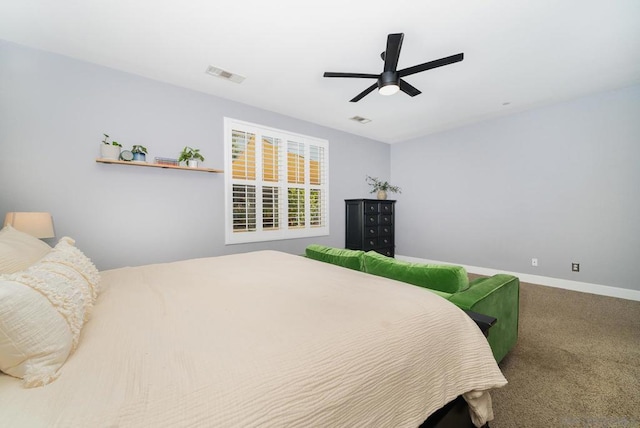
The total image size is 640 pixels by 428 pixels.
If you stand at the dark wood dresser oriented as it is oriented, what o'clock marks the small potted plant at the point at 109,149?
The small potted plant is roughly at 3 o'clock from the dark wood dresser.

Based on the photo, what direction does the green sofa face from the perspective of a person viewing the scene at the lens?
facing away from the viewer and to the right of the viewer

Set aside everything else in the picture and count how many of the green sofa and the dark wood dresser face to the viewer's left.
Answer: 0

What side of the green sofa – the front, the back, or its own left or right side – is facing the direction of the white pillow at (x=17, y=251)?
back

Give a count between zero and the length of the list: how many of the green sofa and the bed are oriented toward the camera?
0

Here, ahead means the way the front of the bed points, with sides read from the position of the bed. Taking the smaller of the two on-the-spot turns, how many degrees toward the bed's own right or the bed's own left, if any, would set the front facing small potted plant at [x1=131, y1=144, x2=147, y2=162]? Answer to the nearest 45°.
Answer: approximately 90° to the bed's own left

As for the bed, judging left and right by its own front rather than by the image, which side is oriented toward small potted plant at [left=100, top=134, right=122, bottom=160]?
left

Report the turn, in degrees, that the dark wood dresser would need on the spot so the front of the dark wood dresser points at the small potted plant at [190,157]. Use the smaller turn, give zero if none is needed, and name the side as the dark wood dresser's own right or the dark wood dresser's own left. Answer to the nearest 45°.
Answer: approximately 90° to the dark wood dresser's own right

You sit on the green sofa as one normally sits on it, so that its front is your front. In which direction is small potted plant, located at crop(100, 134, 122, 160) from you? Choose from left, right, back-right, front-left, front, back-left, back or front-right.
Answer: back-left

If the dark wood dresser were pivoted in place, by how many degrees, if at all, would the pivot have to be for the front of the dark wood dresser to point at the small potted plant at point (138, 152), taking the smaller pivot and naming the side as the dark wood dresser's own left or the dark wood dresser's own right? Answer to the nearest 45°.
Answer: approximately 90° to the dark wood dresser's own right

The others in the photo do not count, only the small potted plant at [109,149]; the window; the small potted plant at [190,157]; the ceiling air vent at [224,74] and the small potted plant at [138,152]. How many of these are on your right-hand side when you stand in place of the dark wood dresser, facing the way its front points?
5

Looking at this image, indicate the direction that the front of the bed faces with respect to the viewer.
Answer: facing away from the viewer and to the right of the viewer
